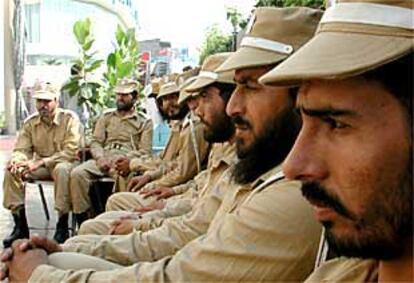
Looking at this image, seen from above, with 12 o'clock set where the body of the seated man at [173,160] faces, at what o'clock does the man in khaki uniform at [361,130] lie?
The man in khaki uniform is roughly at 9 o'clock from the seated man.

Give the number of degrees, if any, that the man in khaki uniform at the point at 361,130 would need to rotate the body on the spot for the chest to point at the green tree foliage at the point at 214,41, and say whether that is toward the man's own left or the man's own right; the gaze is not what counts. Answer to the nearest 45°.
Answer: approximately 90° to the man's own right

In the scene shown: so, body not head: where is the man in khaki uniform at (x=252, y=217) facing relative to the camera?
to the viewer's left

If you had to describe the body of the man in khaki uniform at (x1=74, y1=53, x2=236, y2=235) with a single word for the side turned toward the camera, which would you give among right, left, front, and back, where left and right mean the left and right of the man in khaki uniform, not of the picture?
left

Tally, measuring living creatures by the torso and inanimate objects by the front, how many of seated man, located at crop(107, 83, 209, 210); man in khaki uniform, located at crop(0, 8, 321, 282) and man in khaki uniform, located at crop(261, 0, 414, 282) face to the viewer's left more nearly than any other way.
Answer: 3

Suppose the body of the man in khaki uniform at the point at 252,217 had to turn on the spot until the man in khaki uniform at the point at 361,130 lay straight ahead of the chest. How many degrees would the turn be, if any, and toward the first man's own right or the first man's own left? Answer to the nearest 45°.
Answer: approximately 90° to the first man's own left

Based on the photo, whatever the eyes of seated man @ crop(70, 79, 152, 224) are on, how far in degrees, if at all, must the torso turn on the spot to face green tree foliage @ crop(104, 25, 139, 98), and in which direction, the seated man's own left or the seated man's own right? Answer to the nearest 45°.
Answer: approximately 135° to the seated man's own right

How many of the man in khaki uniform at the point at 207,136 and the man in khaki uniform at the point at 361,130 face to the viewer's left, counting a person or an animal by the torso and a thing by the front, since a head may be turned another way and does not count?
2

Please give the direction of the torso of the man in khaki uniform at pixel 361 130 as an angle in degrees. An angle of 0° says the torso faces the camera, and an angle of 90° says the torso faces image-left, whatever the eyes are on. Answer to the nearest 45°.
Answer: approximately 90°

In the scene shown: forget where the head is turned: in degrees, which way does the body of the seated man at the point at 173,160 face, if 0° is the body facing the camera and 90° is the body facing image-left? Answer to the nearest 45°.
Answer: approximately 90°

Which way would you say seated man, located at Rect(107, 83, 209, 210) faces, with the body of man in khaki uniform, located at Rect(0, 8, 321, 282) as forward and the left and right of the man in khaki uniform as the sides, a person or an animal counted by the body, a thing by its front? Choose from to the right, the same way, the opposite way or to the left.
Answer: the same way

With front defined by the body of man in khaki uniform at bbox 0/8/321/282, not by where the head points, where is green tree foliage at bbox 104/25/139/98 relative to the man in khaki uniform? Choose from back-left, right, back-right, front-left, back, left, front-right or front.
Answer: right

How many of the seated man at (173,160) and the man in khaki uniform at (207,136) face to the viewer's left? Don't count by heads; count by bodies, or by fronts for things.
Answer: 2

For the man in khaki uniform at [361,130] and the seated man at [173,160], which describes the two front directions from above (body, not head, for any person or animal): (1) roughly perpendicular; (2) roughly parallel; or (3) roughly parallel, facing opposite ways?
roughly parallel

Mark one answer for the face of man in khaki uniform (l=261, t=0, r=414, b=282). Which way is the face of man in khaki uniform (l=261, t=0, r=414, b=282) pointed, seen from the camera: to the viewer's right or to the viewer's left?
to the viewer's left
